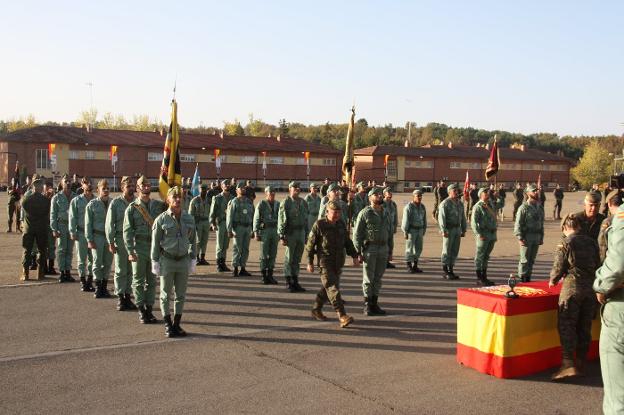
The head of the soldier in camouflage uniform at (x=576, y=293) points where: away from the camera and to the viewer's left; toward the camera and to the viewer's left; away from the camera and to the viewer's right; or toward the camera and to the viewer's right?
away from the camera and to the viewer's left

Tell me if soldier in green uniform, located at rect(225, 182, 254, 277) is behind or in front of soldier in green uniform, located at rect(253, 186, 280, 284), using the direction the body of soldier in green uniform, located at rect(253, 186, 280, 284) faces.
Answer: behind
